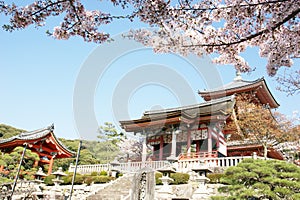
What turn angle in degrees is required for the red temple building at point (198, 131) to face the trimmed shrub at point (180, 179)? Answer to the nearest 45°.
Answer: approximately 45° to its left

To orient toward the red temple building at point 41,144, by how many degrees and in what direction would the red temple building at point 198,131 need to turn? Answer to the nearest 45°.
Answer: approximately 45° to its right

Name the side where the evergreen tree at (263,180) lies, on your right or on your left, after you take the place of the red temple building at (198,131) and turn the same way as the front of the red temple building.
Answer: on your left

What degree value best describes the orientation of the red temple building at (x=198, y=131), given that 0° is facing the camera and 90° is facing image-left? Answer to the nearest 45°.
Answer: approximately 45°
